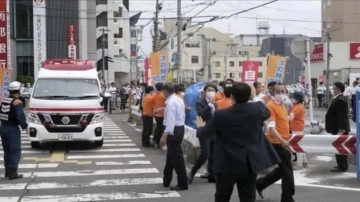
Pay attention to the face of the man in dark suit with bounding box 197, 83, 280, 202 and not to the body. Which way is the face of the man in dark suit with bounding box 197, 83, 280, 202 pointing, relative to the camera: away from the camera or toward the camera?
away from the camera

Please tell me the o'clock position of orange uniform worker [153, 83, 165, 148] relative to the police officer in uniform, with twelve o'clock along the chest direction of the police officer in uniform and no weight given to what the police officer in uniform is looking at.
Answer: The orange uniform worker is roughly at 12 o'clock from the police officer in uniform.

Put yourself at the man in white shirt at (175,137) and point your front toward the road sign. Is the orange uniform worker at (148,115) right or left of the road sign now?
left

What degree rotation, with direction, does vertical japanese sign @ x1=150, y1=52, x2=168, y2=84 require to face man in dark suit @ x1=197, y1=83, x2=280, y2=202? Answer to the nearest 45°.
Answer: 0° — it already faces them

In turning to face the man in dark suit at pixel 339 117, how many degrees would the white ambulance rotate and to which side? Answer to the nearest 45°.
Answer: approximately 45° to its left

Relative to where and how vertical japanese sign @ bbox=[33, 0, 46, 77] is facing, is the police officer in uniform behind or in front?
in front

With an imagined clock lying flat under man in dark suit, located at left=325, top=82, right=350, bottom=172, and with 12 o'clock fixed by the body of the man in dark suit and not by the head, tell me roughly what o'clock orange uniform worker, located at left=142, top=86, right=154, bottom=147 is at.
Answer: The orange uniform worker is roughly at 1 o'clock from the man in dark suit.

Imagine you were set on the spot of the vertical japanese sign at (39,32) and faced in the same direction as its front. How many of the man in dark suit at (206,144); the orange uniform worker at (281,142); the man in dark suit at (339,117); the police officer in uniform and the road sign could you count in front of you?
5
